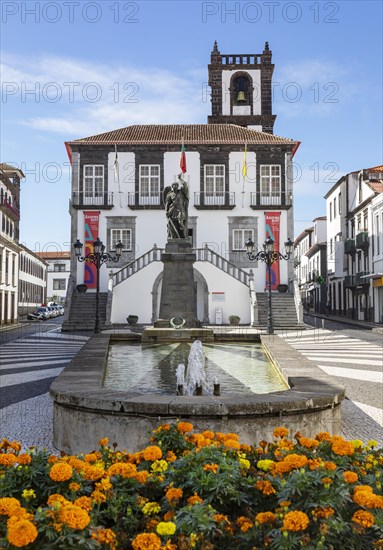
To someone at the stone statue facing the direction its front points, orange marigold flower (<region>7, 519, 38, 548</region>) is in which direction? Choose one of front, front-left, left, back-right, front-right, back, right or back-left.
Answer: front

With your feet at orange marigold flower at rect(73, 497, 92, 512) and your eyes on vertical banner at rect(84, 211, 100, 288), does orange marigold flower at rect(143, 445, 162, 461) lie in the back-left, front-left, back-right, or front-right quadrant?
front-right

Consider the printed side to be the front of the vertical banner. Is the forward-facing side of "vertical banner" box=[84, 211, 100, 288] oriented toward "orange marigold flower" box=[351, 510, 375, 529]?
yes

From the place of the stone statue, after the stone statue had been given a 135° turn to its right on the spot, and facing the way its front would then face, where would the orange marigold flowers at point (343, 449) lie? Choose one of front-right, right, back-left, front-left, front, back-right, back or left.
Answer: back-left

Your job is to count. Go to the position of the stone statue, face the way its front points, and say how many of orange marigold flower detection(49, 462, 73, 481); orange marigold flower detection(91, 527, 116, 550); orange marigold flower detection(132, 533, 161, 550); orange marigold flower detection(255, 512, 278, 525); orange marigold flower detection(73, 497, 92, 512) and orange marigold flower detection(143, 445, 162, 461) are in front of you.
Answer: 6

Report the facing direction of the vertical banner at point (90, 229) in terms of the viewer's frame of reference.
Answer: facing the viewer

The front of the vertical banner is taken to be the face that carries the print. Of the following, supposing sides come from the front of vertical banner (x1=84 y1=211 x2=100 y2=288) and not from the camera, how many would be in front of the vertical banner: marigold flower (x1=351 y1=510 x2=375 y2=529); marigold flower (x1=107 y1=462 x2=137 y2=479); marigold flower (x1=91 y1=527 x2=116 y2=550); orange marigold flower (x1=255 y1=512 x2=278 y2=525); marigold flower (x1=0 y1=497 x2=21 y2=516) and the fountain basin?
6

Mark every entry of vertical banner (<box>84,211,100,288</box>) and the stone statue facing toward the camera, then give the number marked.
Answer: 2

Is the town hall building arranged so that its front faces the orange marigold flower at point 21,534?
yes

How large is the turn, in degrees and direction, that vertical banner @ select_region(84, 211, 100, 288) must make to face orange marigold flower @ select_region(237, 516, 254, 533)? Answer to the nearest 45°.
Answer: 0° — it already faces it

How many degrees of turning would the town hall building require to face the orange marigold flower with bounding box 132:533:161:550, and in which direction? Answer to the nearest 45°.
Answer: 0° — it already faces it

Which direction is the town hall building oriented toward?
toward the camera

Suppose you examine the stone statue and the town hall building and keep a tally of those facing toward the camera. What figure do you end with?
2

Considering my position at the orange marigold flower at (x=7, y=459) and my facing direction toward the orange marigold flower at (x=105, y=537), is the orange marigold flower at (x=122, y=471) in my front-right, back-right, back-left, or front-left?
front-left

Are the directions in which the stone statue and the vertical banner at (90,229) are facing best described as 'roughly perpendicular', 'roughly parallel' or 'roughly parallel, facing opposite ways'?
roughly parallel

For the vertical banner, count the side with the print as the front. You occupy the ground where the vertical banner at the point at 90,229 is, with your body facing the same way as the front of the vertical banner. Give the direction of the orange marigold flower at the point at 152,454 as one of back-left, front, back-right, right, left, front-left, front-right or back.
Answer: front

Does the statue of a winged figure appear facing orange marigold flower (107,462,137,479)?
yes

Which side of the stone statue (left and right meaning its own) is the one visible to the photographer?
front

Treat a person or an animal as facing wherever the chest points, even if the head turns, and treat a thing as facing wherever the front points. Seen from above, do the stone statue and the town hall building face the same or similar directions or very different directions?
same or similar directions

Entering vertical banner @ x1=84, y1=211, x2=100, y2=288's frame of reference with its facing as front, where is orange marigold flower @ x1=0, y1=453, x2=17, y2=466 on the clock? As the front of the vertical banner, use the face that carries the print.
The orange marigold flower is roughly at 12 o'clock from the vertical banner.

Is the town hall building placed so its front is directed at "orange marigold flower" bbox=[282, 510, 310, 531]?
yes

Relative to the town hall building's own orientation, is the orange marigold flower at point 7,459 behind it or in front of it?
in front
